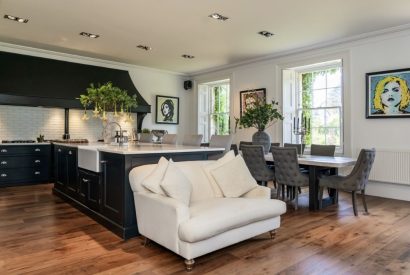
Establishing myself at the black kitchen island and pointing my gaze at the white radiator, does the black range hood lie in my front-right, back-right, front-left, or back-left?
back-left

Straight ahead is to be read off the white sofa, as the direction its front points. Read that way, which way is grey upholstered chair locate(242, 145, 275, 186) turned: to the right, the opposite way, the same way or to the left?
to the left

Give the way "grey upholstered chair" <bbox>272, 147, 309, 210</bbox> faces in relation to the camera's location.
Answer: facing away from the viewer and to the right of the viewer

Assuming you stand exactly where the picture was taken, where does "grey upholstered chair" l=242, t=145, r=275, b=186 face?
facing away from the viewer and to the right of the viewer

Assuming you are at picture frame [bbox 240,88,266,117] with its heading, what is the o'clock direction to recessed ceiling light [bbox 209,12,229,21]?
The recessed ceiling light is roughly at 11 o'clock from the picture frame.

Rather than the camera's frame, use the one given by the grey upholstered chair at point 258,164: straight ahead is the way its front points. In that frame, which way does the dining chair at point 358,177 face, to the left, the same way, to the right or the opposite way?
to the left

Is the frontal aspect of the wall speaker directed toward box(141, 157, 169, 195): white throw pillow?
yes

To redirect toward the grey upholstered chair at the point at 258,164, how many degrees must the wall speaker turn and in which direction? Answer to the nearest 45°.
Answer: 0° — it already faces it
